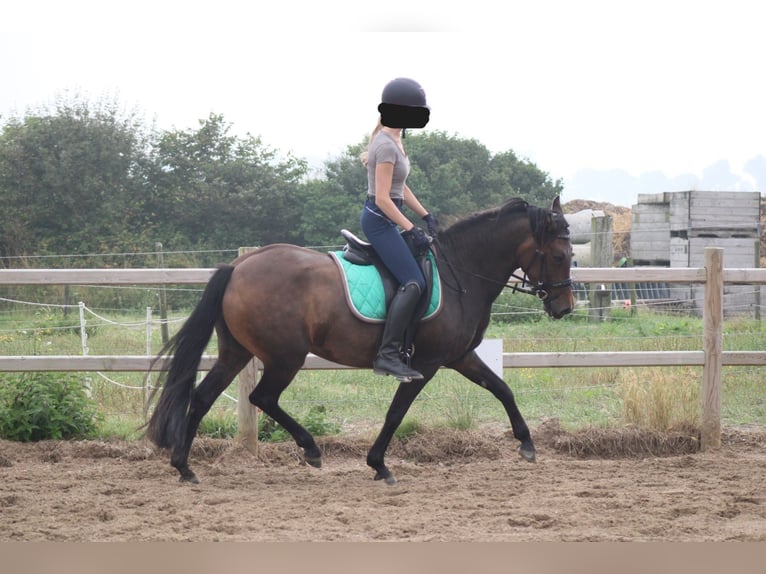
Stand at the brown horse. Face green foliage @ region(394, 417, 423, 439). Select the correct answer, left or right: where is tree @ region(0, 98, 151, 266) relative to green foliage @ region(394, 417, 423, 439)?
left

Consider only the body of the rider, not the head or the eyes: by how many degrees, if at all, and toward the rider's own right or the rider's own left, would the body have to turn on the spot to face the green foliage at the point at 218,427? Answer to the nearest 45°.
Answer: approximately 135° to the rider's own left

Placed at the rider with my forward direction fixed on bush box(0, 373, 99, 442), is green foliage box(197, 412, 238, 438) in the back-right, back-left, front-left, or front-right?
front-right

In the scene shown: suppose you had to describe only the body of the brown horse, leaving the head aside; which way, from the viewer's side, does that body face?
to the viewer's right

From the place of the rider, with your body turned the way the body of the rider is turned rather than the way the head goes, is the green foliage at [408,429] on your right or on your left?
on your left

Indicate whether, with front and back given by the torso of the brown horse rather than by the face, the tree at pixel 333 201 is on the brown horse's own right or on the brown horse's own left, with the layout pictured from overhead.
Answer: on the brown horse's own left

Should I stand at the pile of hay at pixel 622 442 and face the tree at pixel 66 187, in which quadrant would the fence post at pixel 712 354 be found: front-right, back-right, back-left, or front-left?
back-right

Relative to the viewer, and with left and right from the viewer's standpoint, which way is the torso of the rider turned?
facing to the right of the viewer

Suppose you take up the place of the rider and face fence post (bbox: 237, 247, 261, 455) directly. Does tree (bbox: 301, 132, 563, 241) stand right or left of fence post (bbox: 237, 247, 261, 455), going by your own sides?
right

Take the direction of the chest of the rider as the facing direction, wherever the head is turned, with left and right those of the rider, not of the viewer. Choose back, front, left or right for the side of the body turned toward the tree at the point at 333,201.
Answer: left

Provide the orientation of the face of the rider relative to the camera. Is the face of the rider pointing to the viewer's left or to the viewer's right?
to the viewer's right

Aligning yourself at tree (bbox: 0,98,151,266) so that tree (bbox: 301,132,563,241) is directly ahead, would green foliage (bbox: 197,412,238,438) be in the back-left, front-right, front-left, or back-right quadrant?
front-right

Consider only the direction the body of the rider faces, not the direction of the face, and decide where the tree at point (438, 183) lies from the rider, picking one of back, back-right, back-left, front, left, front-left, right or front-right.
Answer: left

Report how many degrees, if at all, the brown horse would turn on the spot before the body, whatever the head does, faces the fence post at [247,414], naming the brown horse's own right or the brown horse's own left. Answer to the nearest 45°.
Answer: approximately 135° to the brown horse's own left
